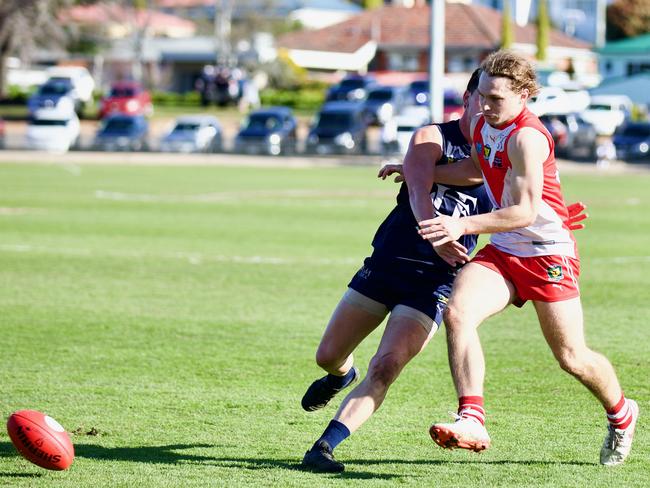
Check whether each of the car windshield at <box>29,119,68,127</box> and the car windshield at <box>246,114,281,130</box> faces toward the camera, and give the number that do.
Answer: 2

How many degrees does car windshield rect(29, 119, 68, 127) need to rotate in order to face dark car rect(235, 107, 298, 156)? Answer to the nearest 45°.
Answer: approximately 90° to its left

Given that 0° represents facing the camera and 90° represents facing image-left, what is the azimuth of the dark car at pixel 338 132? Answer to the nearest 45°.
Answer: approximately 45°

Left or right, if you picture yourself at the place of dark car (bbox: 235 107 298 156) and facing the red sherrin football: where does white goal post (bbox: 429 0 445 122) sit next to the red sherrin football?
left

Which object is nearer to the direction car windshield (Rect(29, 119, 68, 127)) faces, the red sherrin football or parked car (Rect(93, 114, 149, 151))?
the red sherrin football

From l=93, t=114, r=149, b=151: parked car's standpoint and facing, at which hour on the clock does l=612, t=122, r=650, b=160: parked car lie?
l=612, t=122, r=650, b=160: parked car is roughly at 8 o'clock from l=93, t=114, r=149, b=151: parked car.

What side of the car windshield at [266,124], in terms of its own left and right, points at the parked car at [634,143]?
left

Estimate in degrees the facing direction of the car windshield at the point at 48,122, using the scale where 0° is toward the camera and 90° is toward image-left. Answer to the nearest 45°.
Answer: approximately 0°

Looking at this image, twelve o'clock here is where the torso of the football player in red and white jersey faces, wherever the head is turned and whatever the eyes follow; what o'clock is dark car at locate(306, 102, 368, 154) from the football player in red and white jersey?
The dark car is roughly at 4 o'clock from the football player in red and white jersey.

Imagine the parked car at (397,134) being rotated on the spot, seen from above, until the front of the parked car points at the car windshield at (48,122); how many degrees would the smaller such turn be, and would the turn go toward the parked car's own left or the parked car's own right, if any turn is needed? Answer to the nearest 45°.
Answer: approximately 45° to the parked car's own right

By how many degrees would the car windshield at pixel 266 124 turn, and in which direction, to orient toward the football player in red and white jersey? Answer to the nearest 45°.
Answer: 0° — it already faces them

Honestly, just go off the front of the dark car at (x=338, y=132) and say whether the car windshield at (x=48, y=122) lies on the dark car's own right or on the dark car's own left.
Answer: on the dark car's own right

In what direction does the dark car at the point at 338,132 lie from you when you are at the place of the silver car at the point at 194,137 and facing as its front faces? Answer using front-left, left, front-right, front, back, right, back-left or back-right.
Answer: back-left
